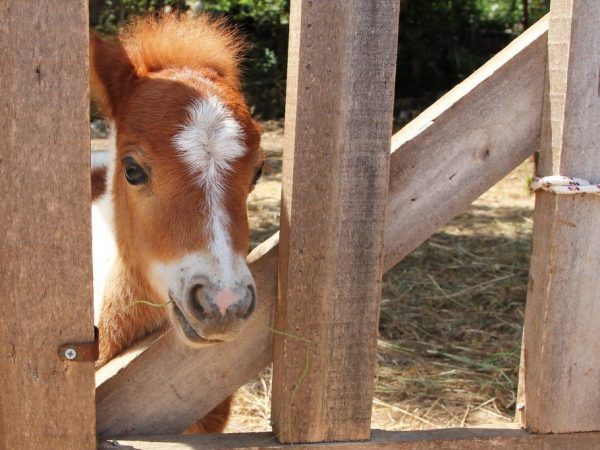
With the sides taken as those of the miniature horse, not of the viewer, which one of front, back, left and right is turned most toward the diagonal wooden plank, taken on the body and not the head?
front

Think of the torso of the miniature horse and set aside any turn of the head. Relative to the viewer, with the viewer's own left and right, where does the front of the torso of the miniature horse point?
facing the viewer and to the right of the viewer

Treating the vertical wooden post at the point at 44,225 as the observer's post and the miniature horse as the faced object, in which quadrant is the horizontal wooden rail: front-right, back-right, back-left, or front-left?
front-right

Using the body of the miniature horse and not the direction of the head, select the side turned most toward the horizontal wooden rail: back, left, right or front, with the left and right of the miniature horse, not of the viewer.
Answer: front

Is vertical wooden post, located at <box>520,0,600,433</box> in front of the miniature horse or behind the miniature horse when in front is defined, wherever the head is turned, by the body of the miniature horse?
in front
